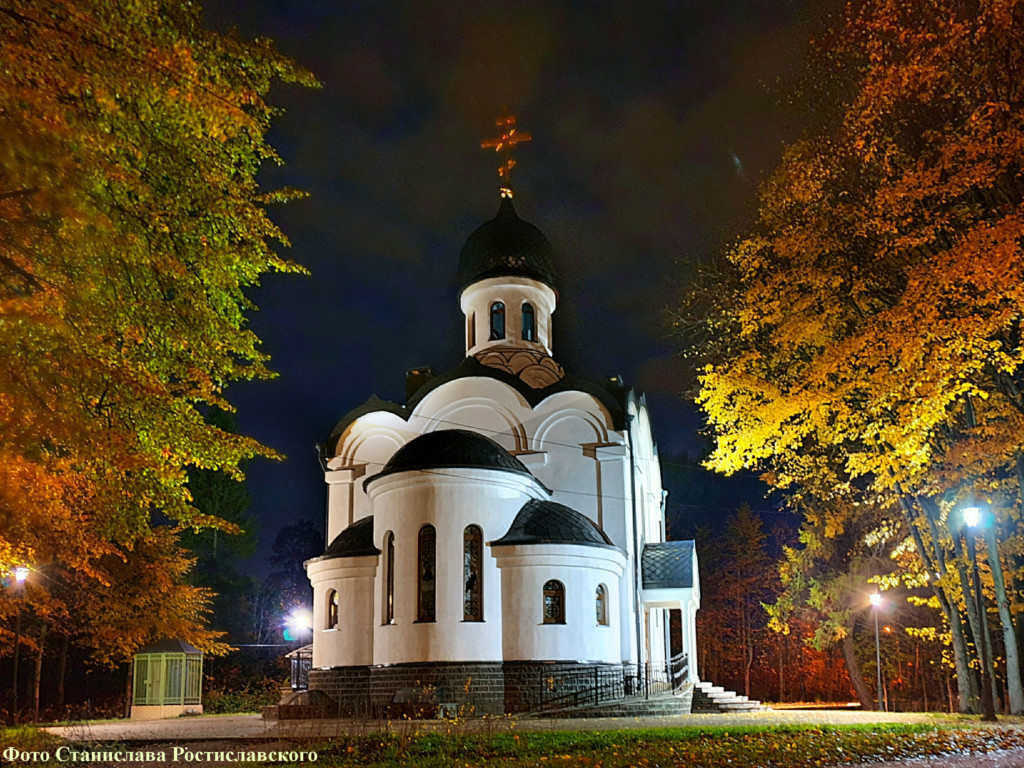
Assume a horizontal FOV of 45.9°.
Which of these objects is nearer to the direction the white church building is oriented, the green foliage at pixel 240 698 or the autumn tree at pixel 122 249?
the green foliage

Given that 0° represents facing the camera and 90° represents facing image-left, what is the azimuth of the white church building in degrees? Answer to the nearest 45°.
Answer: approximately 180°
